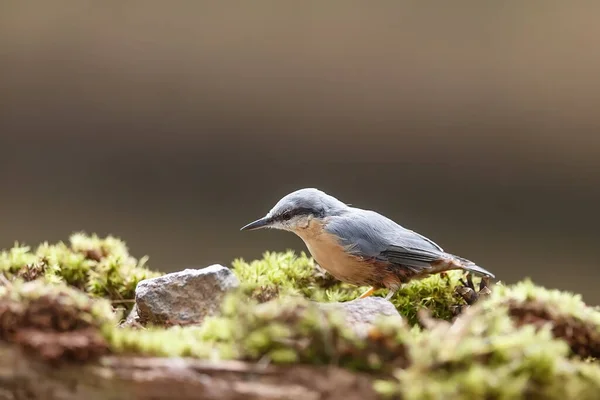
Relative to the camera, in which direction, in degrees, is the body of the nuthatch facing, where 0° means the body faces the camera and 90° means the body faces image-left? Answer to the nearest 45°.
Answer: approximately 90°

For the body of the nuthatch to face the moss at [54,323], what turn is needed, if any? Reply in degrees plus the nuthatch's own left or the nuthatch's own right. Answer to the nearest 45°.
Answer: approximately 45° to the nuthatch's own left

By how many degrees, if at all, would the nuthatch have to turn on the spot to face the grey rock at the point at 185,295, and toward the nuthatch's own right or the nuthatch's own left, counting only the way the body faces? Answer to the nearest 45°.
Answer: approximately 45° to the nuthatch's own left

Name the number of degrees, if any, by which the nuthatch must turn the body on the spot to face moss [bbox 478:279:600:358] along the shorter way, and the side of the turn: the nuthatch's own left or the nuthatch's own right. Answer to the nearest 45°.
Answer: approximately 135° to the nuthatch's own left

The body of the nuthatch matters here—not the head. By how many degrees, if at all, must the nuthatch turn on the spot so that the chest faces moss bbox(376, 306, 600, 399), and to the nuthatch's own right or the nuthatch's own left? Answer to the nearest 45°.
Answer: approximately 90° to the nuthatch's own left
